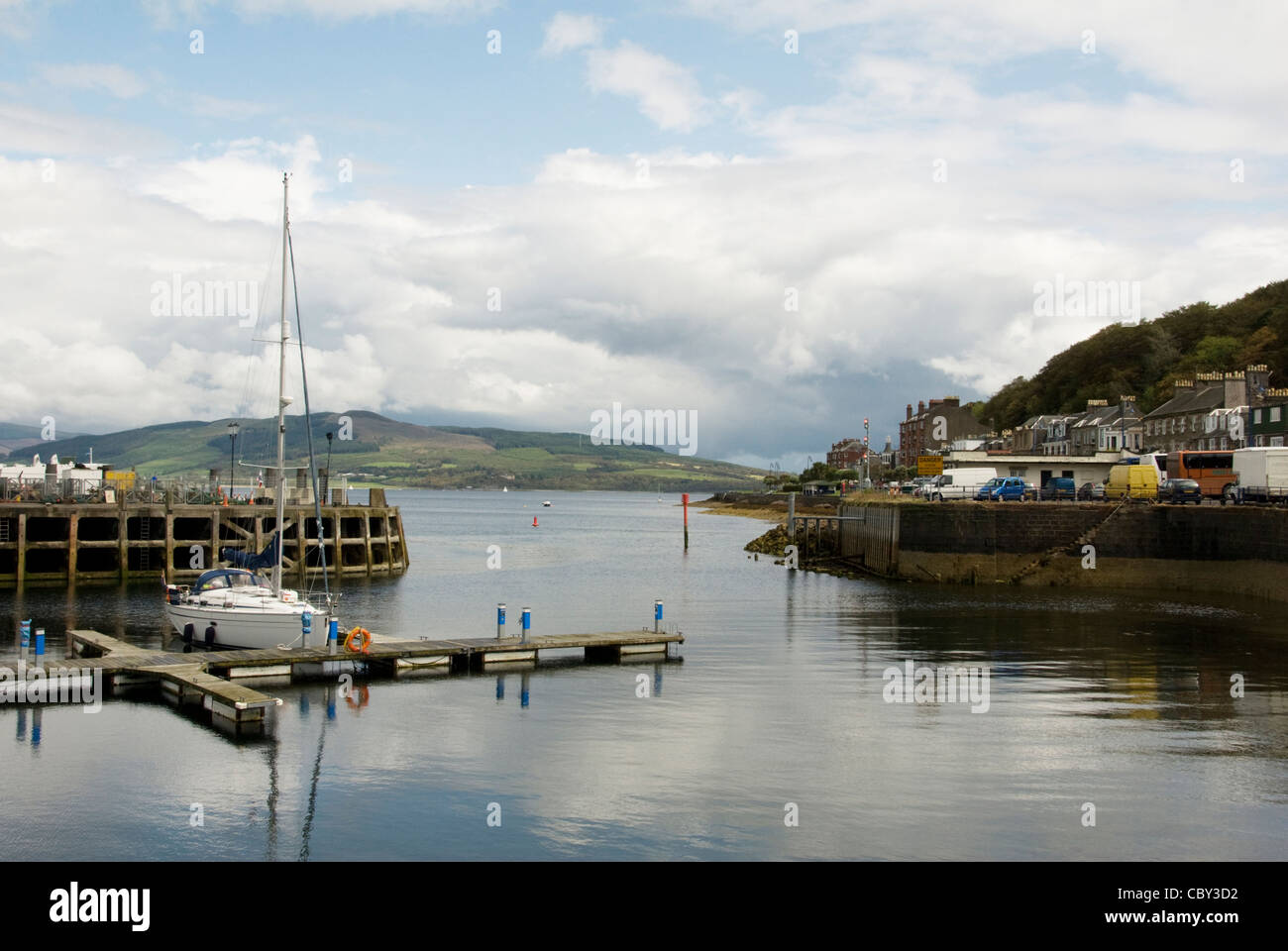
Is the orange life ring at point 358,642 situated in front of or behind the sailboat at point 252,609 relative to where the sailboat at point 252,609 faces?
in front
